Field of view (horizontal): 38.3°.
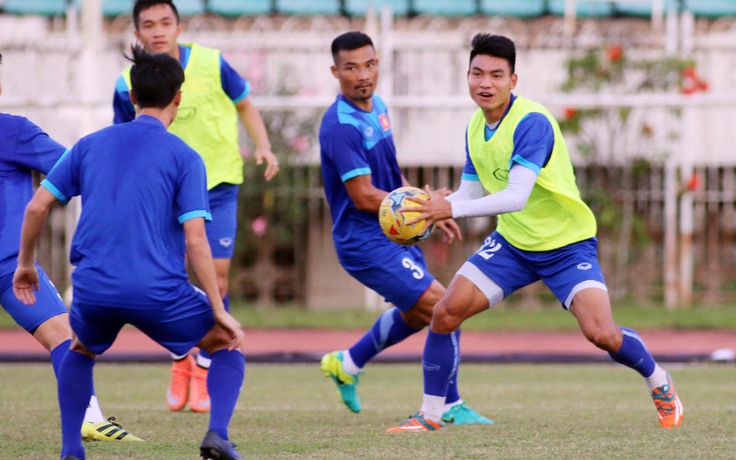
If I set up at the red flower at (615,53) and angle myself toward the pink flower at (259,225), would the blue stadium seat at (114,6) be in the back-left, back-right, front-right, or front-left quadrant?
front-right

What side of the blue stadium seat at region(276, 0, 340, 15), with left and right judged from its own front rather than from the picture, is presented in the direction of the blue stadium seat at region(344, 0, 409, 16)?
left

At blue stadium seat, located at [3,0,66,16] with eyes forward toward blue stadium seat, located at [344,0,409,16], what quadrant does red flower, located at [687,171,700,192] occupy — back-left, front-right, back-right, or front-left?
front-right

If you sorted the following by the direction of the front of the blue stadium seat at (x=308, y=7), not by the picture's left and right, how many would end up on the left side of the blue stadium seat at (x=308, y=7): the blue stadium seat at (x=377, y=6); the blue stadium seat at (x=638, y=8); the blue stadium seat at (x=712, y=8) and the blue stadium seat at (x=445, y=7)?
4

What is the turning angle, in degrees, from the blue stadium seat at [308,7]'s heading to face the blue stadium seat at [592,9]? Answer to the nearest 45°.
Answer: approximately 90° to its left

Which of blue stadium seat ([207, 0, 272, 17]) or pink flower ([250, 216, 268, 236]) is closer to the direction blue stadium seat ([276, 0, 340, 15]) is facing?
the pink flower

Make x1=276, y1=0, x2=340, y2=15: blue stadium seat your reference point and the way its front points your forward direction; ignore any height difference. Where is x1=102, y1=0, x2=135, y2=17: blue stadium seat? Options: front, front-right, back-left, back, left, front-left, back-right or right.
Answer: right

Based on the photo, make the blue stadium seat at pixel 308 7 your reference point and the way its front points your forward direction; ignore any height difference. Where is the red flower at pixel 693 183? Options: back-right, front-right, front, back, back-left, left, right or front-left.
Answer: front-left

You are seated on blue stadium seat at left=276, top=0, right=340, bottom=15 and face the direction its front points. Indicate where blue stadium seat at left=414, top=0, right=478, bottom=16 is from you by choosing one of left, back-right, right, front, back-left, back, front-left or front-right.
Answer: left

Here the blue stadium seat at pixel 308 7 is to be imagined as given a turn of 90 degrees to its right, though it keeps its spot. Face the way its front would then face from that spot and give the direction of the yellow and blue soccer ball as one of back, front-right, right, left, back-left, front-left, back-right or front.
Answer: left

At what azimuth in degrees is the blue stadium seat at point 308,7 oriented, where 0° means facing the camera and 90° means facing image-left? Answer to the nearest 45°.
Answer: approximately 0°

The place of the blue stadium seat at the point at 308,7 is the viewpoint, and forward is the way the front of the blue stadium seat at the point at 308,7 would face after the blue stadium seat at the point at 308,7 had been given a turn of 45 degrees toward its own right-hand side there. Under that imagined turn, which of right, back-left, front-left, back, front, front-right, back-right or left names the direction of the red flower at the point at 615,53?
left

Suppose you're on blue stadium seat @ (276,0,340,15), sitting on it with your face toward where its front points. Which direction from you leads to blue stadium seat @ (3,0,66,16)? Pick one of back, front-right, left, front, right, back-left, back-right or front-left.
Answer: right

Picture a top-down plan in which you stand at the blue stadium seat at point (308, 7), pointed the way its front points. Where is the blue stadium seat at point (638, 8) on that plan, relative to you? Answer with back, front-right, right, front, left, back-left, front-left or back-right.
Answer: left

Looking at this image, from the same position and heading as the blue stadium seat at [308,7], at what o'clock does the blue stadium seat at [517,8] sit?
the blue stadium seat at [517,8] is roughly at 9 o'clock from the blue stadium seat at [308,7].

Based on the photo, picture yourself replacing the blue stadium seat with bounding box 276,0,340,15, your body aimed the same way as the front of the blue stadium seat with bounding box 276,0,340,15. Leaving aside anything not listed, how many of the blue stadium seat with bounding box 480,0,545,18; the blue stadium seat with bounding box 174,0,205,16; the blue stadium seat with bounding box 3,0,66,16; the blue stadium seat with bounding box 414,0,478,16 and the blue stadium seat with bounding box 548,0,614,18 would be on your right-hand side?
2

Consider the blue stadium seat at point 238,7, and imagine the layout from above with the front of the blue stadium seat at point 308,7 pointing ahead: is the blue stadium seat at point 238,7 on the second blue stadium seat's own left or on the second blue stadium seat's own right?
on the second blue stadium seat's own right
